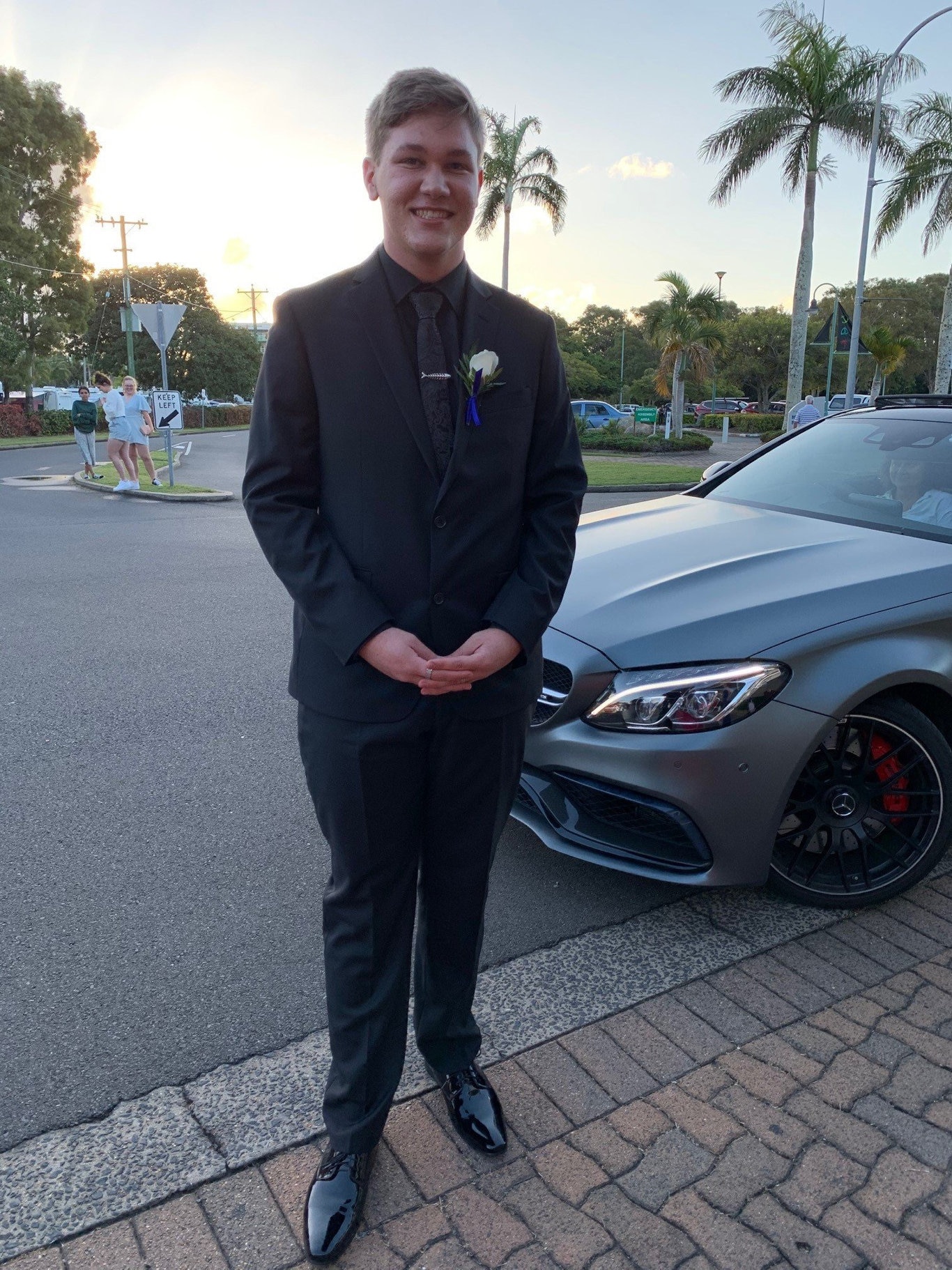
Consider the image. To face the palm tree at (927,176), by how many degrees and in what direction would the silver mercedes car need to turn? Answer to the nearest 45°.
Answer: approximately 135° to its right

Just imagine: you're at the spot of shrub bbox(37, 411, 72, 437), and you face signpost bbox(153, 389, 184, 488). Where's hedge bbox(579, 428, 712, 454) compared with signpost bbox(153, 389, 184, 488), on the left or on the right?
left

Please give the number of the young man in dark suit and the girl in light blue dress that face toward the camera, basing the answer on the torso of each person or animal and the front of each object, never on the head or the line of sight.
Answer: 2

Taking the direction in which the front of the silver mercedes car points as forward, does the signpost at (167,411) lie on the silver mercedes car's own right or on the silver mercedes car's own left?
on the silver mercedes car's own right

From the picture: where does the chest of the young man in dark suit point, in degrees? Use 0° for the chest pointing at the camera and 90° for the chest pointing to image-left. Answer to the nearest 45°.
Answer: approximately 0°

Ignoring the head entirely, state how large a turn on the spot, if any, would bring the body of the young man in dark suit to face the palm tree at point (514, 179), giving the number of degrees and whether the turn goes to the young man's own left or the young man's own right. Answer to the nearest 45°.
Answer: approximately 180°

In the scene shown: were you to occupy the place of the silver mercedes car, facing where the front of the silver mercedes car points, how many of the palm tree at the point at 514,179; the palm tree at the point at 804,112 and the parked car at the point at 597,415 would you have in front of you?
0

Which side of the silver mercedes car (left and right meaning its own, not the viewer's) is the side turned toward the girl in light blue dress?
right

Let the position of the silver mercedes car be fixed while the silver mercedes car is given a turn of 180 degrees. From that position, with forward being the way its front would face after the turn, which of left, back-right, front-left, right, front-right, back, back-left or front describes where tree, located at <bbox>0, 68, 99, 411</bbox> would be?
left

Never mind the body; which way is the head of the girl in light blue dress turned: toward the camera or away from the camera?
toward the camera

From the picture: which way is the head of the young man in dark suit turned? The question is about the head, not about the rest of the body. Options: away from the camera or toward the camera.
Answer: toward the camera

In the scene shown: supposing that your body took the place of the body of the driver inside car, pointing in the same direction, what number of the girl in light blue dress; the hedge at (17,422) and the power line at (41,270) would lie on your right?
3

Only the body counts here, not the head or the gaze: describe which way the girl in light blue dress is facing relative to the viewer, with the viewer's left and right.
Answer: facing the viewer

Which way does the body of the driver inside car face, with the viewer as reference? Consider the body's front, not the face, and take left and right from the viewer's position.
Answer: facing the viewer and to the left of the viewer
